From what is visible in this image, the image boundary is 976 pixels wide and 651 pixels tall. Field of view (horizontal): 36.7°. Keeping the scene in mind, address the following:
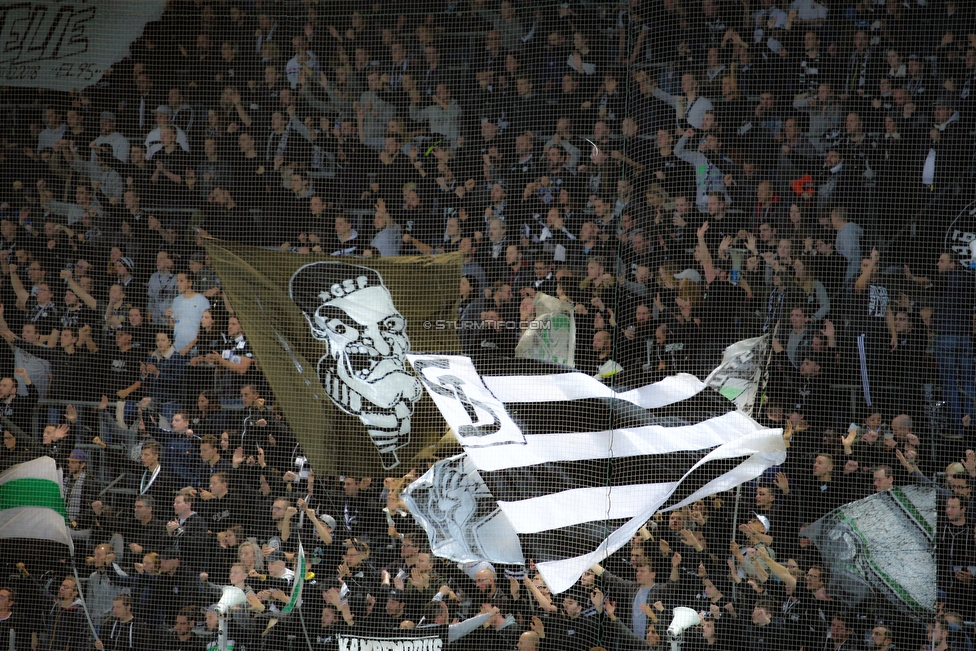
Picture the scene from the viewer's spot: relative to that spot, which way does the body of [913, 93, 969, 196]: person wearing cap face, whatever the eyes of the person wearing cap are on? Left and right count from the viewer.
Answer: facing the viewer and to the left of the viewer

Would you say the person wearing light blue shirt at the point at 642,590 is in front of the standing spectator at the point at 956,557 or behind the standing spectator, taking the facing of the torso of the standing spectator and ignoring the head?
in front

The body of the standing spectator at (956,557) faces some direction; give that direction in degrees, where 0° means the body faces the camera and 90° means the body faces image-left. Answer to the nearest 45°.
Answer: approximately 45°

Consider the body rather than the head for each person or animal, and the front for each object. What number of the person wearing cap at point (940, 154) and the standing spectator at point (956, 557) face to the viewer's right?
0
